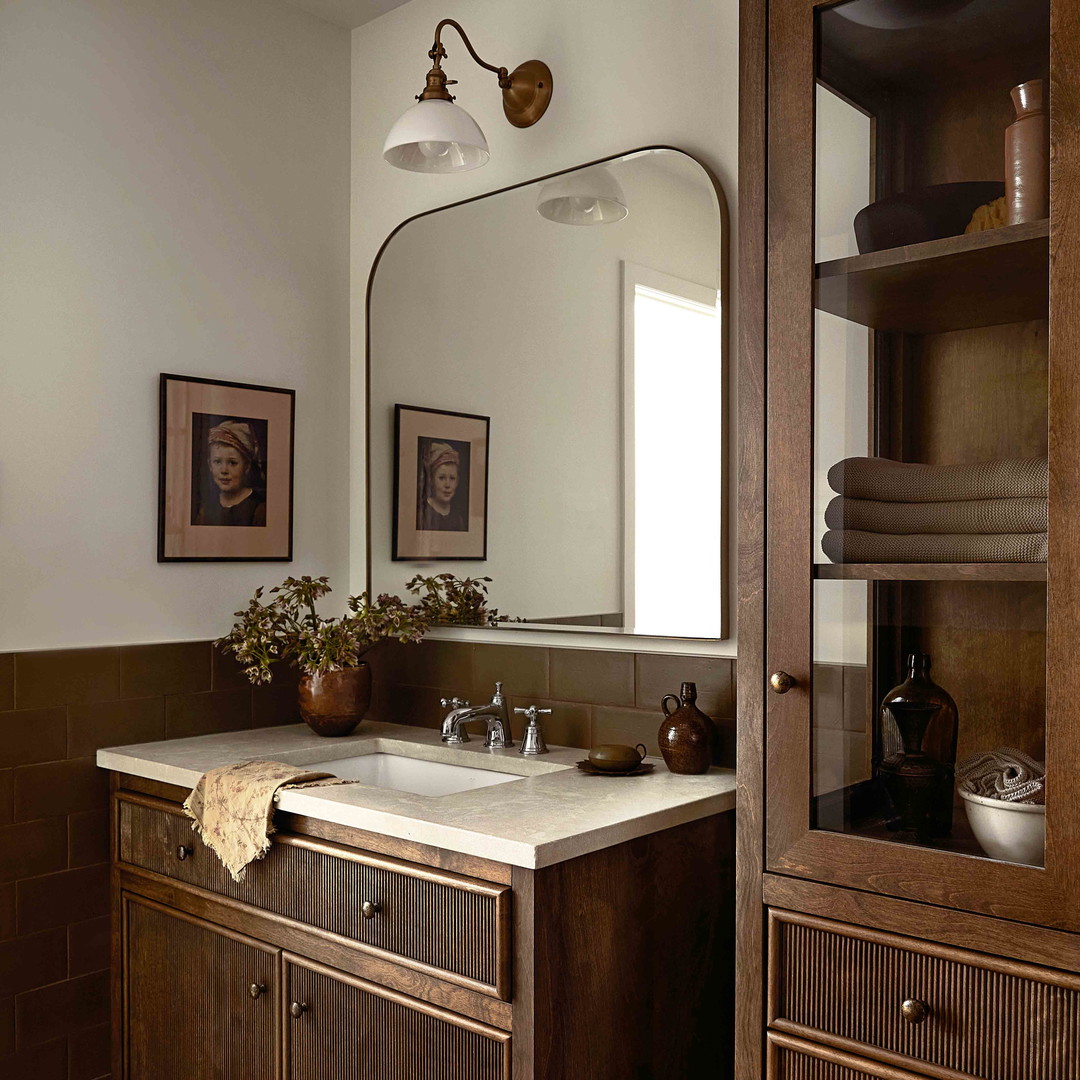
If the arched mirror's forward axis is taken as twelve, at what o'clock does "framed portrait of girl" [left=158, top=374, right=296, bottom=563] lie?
The framed portrait of girl is roughly at 2 o'clock from the arched mirror.

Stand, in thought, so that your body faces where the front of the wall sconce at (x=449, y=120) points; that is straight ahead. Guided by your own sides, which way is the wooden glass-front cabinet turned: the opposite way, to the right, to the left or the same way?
the same way

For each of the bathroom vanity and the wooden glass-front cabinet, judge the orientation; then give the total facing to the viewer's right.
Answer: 0

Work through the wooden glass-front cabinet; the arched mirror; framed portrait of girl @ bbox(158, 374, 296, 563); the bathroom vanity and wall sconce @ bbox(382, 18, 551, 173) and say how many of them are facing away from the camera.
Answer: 0

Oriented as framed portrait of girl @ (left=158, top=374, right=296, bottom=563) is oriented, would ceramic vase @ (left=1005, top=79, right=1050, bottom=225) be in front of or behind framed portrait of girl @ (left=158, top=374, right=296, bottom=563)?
in front

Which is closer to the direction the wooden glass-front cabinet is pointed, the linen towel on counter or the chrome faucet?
the linen towel on counter

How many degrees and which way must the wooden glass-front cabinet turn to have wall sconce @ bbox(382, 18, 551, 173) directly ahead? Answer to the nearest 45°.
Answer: approximately 90° to its right

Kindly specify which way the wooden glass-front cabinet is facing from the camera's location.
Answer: facing the viewer and to the left of the viewer

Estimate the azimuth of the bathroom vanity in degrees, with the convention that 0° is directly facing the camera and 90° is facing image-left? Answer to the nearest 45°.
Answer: approximately 45°

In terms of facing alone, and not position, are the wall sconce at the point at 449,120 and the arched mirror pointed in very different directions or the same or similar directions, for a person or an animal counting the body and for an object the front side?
same or similar directions

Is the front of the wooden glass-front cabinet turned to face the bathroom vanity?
no

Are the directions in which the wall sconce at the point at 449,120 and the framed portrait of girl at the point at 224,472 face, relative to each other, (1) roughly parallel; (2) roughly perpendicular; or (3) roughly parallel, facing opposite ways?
roughly perpendicular

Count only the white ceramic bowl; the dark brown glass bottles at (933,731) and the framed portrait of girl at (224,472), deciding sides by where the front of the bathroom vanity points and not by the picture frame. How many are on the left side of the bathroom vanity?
2

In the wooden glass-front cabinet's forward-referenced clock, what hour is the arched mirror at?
The arched mirror is roughly at 3 o'clock from the wooden glass-front cabinet.

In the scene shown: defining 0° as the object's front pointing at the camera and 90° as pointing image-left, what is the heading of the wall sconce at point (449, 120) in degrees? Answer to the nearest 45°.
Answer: approximately 45°
